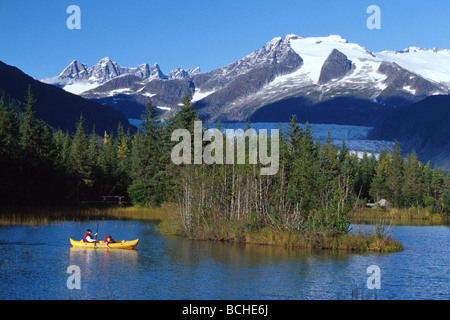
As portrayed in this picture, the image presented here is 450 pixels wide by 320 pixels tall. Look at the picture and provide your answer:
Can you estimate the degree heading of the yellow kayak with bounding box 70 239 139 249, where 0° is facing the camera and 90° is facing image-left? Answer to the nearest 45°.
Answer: approximately 270°
